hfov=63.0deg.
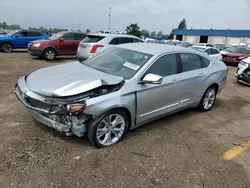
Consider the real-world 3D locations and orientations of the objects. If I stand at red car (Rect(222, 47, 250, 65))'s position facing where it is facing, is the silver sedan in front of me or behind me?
in front

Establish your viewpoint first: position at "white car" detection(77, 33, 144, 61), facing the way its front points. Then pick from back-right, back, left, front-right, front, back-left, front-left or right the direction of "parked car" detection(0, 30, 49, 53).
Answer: left

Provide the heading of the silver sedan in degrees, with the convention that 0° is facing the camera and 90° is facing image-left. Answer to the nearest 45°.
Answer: approximately 45°

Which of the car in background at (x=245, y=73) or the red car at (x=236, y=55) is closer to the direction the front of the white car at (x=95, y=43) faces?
the red car

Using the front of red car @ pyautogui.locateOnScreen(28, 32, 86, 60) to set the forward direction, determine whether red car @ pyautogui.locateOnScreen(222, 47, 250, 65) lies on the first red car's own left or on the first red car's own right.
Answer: on the first red car's own left

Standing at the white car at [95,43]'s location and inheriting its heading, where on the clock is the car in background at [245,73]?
The car in background is roughly at 2 o'clock from the white car.

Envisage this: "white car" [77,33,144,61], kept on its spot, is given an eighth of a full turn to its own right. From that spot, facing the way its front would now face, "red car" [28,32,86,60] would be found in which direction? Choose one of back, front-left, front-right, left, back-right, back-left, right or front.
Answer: back-left

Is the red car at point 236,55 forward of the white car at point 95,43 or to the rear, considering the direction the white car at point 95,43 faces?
forward

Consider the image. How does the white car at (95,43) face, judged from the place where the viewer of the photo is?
facing away from the viewer and to the right of the viewer

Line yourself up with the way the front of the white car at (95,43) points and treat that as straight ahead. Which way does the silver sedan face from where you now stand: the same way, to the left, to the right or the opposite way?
the opposite way

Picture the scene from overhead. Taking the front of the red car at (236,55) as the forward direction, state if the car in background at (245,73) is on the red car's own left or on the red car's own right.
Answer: on the red car's own left

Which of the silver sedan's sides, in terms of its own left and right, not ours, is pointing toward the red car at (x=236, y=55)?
back

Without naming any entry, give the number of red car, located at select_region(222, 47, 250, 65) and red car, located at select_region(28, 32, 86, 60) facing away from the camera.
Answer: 0

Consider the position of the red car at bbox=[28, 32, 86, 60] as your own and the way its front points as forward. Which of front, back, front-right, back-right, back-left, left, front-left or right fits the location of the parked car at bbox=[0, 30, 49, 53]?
right

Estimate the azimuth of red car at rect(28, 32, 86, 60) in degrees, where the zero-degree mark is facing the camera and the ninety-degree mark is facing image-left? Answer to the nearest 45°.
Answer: approximately 45°
